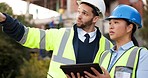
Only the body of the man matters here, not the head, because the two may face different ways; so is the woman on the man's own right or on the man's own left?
on the man's own left

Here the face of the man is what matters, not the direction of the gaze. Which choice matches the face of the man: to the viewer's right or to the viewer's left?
to the viewer's left

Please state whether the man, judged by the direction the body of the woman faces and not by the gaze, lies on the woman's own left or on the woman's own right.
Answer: on the woman's own right

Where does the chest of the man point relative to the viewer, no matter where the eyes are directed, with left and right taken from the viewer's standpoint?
facing the viewer

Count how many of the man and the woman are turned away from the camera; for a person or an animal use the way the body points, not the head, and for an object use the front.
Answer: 0
